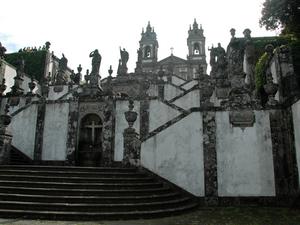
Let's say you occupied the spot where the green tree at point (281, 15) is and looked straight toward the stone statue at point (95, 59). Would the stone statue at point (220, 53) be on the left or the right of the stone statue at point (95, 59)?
right

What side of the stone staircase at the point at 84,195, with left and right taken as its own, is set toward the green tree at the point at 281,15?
left

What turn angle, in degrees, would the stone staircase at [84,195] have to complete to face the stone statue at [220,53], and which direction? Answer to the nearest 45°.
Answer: approximately 135° to its left

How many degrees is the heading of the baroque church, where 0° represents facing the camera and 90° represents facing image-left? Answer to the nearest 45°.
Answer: approximately 0°

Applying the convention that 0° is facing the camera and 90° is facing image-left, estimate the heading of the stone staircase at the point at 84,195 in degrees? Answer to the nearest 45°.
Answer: approximately 0°

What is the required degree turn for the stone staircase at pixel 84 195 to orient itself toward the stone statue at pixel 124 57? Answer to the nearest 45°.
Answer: approximately 180°
